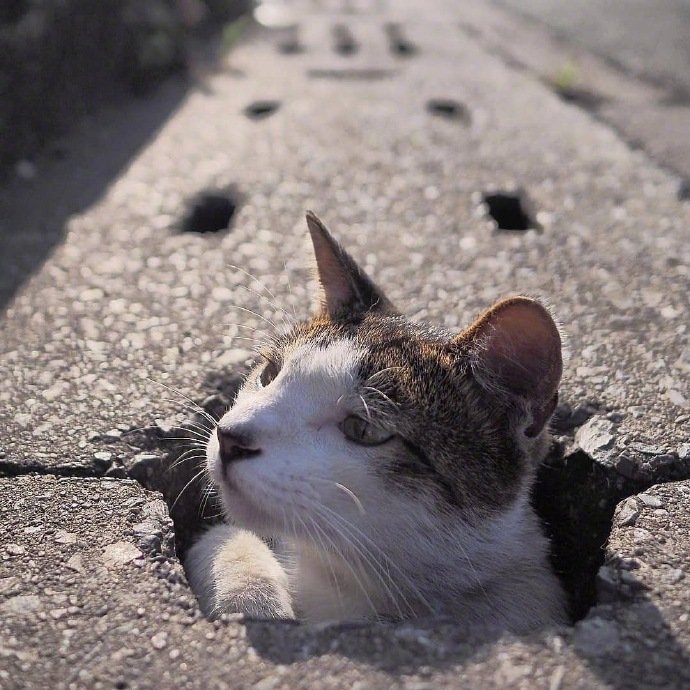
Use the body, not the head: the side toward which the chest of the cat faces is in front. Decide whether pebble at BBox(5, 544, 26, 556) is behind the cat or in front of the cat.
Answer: in front

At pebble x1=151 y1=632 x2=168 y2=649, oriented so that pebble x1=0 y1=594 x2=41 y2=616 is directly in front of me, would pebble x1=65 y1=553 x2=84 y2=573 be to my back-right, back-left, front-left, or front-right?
front-right

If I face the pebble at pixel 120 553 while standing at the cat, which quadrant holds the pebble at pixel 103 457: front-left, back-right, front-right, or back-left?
front-right

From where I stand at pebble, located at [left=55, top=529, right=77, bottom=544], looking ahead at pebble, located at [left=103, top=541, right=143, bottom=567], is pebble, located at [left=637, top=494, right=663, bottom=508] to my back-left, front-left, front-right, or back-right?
front-left

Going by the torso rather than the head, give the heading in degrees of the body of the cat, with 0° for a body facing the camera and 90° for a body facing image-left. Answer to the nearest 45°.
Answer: approximately 45°
